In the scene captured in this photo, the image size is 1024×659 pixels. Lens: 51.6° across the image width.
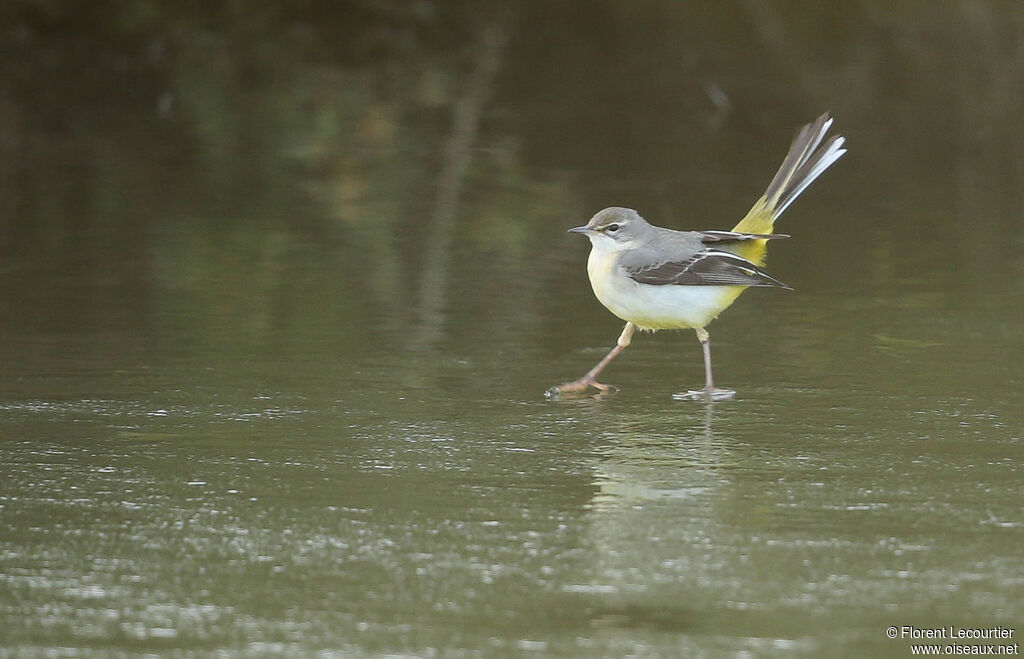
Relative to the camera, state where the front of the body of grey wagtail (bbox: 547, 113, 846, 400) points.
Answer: to the viewer's left
